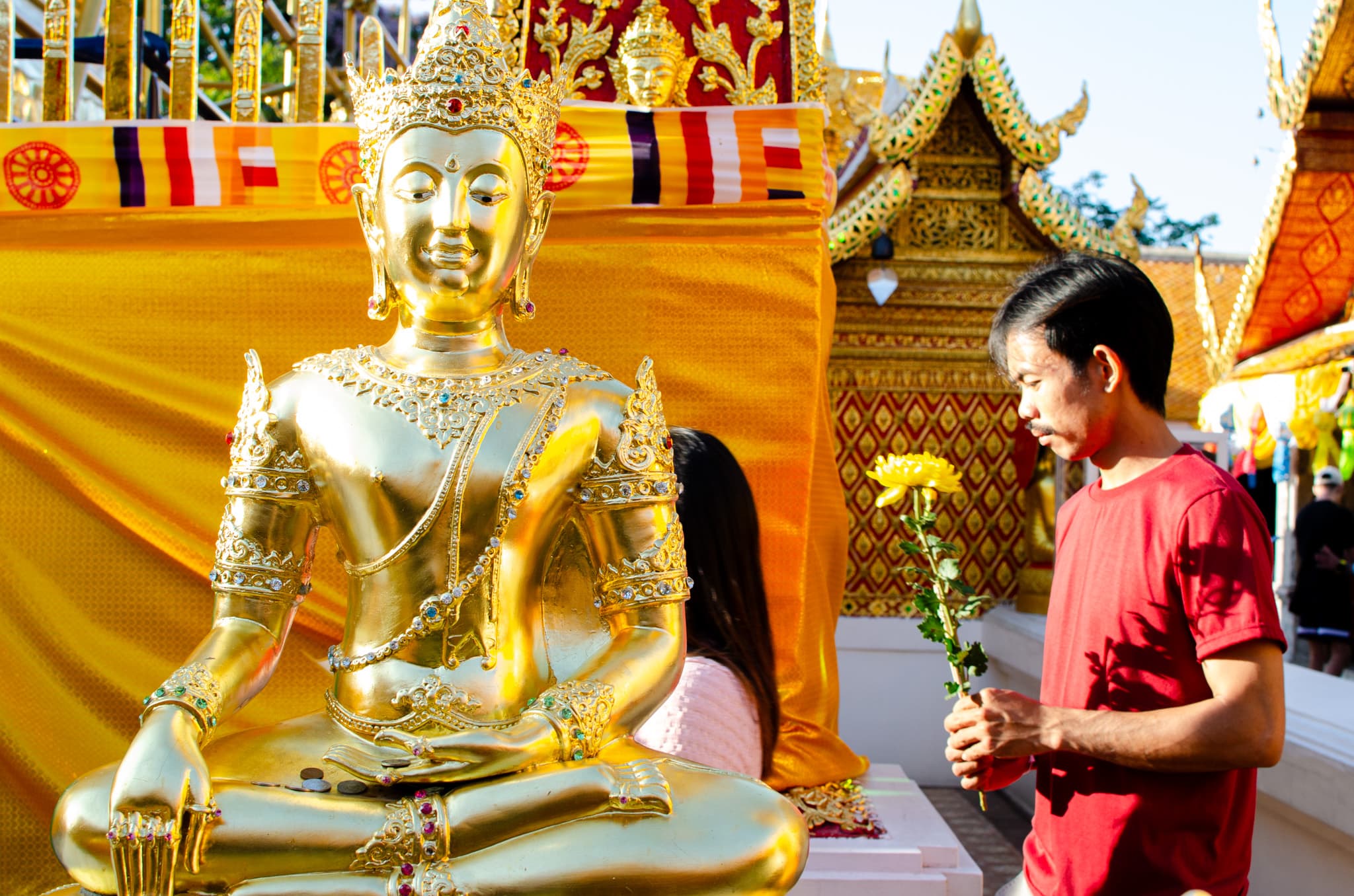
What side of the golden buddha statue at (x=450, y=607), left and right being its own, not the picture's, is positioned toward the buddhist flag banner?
back

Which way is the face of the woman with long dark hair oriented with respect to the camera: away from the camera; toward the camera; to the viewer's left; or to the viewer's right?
away from the camera

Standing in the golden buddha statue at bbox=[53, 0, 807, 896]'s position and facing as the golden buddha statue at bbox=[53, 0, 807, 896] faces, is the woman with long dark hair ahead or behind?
behind

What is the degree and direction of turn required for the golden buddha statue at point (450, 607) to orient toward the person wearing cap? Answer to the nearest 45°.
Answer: approximately 135° to its left

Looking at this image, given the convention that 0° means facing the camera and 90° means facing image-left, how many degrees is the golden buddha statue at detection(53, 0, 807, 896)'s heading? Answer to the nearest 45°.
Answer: approximately 0°

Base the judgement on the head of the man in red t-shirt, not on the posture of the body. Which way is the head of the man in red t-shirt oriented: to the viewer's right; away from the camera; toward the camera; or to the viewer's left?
to the viewer's left
